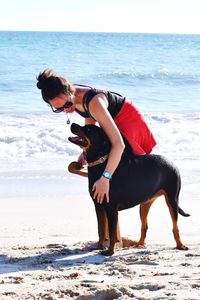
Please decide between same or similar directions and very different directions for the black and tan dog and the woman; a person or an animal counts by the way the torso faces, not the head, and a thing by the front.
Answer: same or similar directions

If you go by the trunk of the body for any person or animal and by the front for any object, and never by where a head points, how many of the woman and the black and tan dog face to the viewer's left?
2

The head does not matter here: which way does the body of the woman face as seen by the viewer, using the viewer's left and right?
facing to the left of the viewer

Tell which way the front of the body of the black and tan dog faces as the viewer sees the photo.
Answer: to the viewer's left
